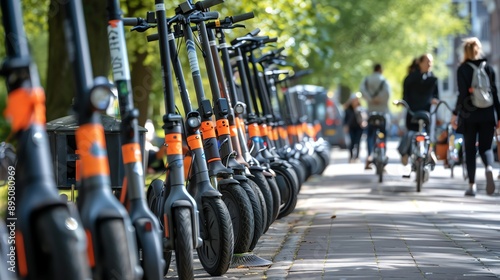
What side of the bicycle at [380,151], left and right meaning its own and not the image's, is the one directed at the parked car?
front

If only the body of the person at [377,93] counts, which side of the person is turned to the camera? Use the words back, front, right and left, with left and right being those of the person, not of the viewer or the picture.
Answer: back

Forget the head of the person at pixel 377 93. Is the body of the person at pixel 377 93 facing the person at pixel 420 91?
no

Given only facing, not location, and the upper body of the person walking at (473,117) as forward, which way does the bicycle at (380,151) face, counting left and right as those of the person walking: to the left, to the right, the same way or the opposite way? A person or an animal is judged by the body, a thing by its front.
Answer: the same way

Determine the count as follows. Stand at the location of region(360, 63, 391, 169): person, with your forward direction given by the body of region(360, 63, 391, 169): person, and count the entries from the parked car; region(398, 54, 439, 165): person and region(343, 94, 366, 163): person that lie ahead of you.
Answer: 2

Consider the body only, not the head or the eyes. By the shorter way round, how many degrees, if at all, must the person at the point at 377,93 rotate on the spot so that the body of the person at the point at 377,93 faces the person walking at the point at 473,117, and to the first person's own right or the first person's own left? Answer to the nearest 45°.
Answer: approximately 180°

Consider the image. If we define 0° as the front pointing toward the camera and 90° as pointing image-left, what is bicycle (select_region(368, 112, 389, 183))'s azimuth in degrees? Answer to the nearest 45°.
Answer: approximately 180°

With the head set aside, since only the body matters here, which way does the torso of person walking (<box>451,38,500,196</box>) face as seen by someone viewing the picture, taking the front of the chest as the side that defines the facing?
away from the camera

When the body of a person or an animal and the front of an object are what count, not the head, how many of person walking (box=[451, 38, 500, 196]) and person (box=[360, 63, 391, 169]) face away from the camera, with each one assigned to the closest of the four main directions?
2

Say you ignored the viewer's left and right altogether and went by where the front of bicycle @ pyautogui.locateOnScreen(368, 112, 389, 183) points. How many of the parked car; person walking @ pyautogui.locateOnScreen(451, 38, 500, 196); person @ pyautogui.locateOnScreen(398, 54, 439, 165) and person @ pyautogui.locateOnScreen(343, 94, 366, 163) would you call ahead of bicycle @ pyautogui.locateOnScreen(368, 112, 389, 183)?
2

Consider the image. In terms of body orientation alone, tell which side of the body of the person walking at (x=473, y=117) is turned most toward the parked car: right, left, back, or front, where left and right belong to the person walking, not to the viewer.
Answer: front

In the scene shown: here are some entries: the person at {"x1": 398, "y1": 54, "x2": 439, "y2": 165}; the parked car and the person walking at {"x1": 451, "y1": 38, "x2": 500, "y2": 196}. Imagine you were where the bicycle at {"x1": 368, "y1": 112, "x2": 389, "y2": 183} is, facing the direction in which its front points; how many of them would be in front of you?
1

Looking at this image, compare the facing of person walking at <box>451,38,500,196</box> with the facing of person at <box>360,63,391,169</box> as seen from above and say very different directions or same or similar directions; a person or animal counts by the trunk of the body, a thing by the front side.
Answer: same or similar directions
